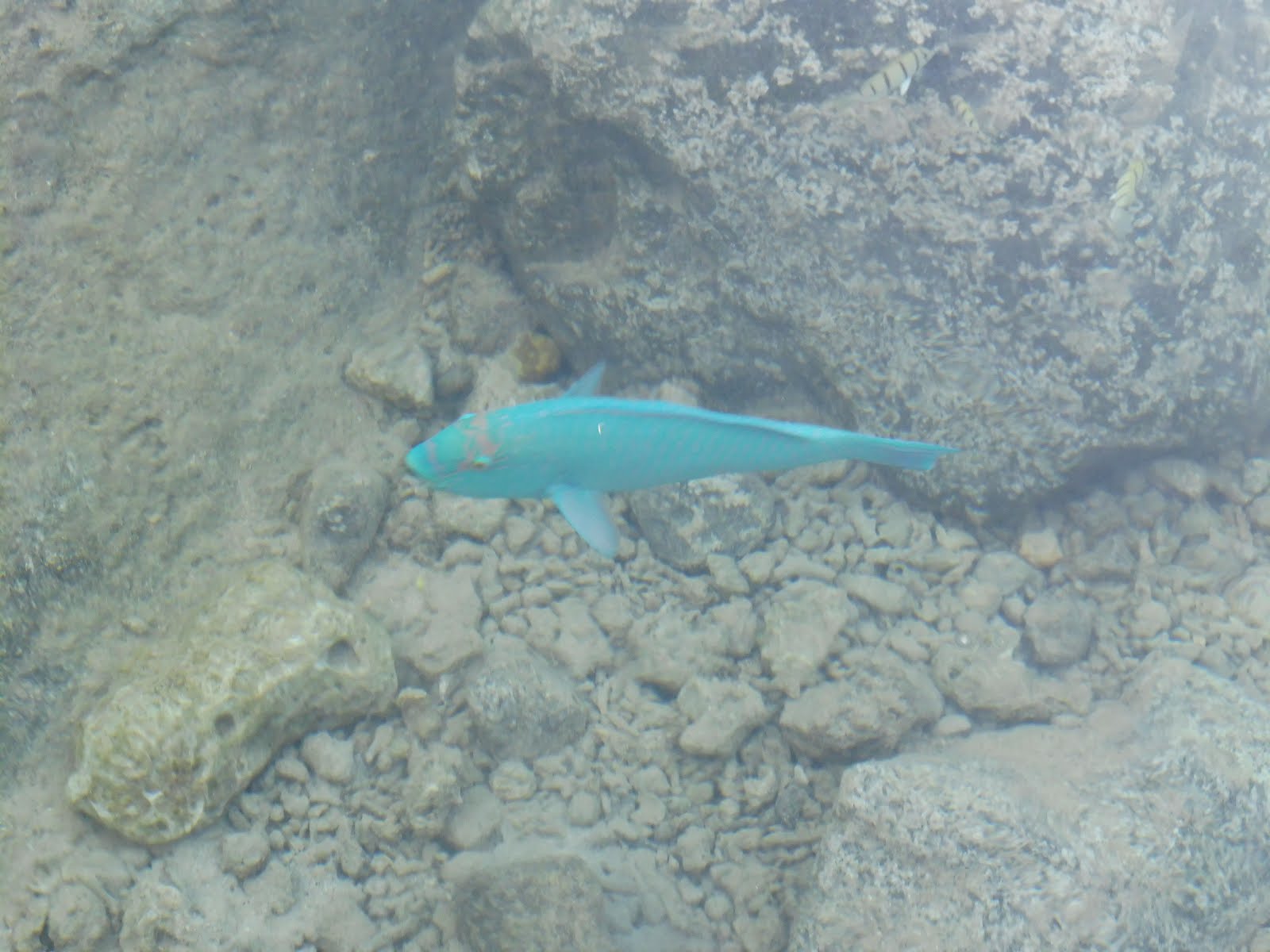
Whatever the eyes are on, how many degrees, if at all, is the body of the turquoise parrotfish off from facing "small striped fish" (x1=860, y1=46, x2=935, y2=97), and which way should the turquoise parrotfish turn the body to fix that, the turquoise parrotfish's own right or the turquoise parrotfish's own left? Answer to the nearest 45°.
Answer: approximately 135° to the turquoise parrotfish's own right

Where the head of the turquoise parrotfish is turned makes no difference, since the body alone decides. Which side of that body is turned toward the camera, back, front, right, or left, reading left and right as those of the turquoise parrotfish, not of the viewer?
left

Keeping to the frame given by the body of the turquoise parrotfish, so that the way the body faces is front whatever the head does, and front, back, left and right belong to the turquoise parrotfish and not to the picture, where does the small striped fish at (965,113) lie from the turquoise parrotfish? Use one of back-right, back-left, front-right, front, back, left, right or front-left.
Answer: back-right

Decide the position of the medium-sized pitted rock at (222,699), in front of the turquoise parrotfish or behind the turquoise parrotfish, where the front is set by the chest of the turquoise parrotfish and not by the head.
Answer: in front
